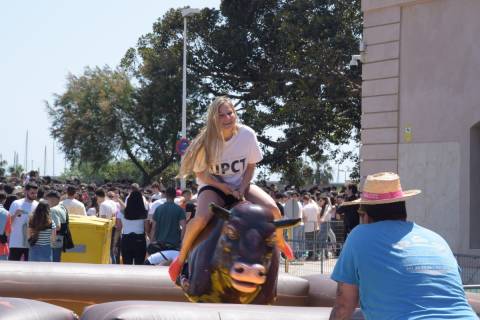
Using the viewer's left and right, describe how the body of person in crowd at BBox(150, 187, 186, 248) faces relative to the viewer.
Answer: facing away from the viewer

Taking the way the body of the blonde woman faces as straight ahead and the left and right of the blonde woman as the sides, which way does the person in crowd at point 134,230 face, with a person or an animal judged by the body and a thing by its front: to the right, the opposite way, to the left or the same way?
the opposite way

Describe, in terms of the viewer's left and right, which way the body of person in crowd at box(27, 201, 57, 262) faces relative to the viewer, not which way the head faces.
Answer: facing away from the viewer

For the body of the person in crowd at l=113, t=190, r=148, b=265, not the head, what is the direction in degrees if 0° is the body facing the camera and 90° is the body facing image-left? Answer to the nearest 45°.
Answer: approximately 180°

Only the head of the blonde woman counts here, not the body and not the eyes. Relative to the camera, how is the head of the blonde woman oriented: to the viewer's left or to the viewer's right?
to the viewer's right

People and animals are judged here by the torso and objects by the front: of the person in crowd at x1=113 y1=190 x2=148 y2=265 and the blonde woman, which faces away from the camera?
the person in crowd

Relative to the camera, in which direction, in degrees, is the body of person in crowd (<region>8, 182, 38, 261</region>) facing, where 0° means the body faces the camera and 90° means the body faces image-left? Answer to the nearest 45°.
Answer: approximately 315°

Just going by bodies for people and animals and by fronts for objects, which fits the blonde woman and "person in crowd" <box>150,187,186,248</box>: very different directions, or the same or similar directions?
very different directions

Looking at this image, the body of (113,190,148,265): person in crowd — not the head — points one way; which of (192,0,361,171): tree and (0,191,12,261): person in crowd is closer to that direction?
the tree

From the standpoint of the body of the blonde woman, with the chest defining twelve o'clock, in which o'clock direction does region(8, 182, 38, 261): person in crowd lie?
The person in crowd is roughly at 5 o'clock from the blonde woman.

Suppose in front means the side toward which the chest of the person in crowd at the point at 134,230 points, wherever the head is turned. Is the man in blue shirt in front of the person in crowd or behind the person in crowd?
behind

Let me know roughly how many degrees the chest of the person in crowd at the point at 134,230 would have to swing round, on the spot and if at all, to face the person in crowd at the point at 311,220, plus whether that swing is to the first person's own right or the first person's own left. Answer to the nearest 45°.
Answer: approximately 45° to the first person's own right
